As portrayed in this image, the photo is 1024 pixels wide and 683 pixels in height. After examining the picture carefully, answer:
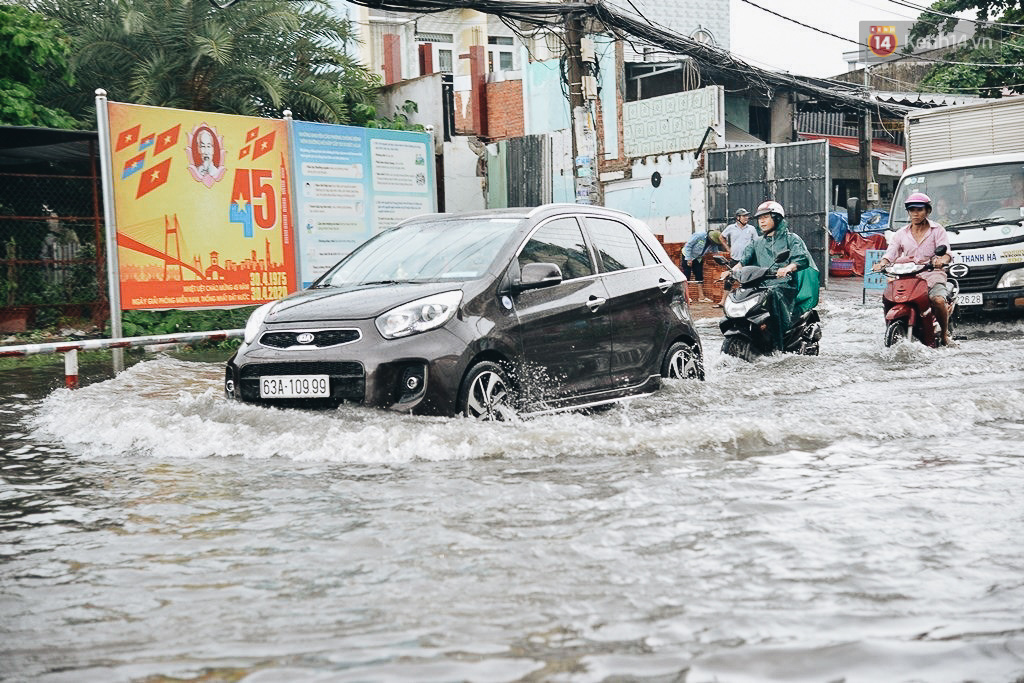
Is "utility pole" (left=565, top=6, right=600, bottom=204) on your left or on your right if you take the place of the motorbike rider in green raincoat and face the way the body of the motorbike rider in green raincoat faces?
on your right

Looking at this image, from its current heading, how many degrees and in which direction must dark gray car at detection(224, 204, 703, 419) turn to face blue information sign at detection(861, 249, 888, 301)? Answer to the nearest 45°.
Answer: approximately 180°

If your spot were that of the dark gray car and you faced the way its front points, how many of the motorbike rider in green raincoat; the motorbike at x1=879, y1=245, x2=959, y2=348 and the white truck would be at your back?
3

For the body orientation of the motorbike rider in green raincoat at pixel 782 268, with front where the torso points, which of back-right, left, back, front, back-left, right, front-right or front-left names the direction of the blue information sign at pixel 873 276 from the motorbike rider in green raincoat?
back-right

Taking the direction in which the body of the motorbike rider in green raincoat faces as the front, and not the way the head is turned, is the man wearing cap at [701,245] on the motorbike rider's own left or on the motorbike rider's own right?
on the motorbike rider's own right

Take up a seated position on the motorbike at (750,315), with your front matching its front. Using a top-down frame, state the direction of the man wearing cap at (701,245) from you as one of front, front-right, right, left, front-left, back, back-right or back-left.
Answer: back-right

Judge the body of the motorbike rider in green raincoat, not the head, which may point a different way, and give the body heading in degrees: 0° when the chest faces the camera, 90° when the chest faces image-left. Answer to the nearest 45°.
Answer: approximately 45°

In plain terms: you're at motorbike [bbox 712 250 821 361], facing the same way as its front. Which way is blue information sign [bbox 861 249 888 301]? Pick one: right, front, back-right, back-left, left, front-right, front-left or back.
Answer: back-right

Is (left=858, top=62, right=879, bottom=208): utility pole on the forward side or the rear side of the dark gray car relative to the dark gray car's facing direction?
on the rear side

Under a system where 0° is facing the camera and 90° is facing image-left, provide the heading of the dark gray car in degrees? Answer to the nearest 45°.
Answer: approximately 45°

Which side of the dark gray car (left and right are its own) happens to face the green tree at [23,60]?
right
